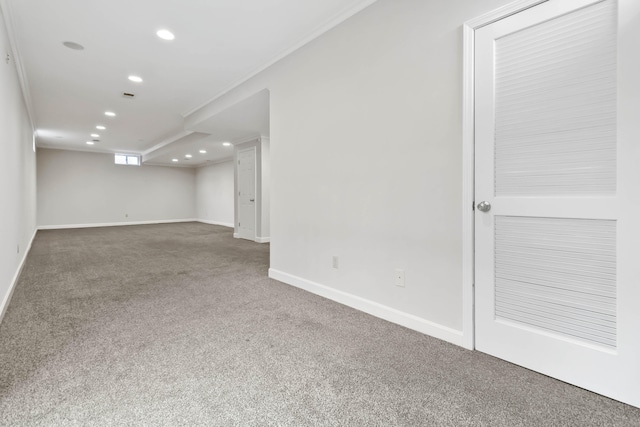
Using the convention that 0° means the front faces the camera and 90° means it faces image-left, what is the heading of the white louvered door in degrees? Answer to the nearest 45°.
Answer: approximately 45°

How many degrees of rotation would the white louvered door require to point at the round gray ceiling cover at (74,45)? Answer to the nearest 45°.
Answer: approximately 45° to its right

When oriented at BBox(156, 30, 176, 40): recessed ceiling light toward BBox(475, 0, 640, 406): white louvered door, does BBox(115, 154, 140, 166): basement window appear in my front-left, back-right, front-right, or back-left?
back-left

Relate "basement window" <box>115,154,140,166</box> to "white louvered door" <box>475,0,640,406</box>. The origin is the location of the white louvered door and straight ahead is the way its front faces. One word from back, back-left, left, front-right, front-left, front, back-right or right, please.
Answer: front-right
